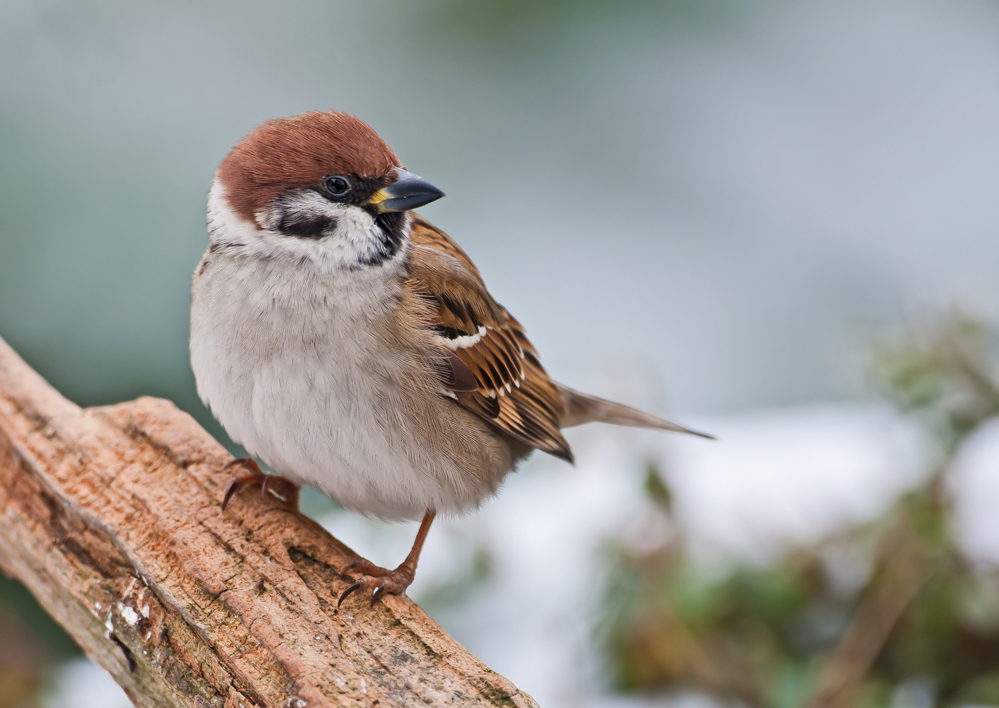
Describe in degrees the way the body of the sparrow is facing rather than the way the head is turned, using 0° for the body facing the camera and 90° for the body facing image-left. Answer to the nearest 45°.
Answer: approximately 45°
